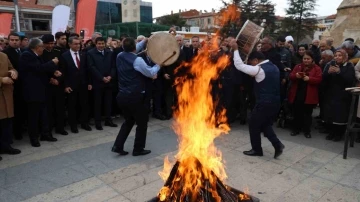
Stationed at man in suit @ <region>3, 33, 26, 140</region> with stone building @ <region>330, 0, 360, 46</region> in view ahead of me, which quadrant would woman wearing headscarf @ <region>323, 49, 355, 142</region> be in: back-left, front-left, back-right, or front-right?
front-right

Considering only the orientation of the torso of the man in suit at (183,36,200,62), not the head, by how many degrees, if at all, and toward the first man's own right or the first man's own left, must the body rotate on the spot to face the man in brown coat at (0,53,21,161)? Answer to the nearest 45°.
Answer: approximately 45° to the first man's own right

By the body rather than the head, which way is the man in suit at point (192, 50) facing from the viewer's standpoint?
toward the camera

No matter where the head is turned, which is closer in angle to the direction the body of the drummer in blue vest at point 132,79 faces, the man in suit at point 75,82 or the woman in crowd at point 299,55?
the woman in crowd

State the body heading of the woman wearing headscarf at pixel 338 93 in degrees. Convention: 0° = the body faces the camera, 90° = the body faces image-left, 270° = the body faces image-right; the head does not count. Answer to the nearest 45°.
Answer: approximately 45°

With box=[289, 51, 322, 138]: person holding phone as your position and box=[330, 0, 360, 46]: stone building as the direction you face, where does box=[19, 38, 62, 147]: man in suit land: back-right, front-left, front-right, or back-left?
back-left

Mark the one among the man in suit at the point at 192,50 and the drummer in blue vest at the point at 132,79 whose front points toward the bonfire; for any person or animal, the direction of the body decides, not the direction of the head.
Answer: the man in suit

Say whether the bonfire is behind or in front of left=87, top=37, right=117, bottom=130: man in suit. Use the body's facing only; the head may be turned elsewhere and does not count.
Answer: in front

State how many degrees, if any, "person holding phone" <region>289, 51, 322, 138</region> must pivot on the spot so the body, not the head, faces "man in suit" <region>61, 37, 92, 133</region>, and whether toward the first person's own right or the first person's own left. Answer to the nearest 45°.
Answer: approximately 45° to the first person's own right

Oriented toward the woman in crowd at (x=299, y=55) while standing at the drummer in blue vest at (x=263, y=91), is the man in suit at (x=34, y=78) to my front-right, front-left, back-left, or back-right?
back-left

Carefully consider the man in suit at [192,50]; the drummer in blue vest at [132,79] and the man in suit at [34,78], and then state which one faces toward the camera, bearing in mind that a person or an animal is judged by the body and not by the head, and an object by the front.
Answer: the man in suit at [192,50]

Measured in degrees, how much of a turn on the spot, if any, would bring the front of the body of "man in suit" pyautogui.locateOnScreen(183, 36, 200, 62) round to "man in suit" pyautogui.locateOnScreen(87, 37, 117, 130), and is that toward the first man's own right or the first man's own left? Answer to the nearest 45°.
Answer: approximately 45° to the first man's own right

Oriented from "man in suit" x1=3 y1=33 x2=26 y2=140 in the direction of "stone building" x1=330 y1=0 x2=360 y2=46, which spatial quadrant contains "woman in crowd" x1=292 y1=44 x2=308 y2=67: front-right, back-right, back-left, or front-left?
front-right
